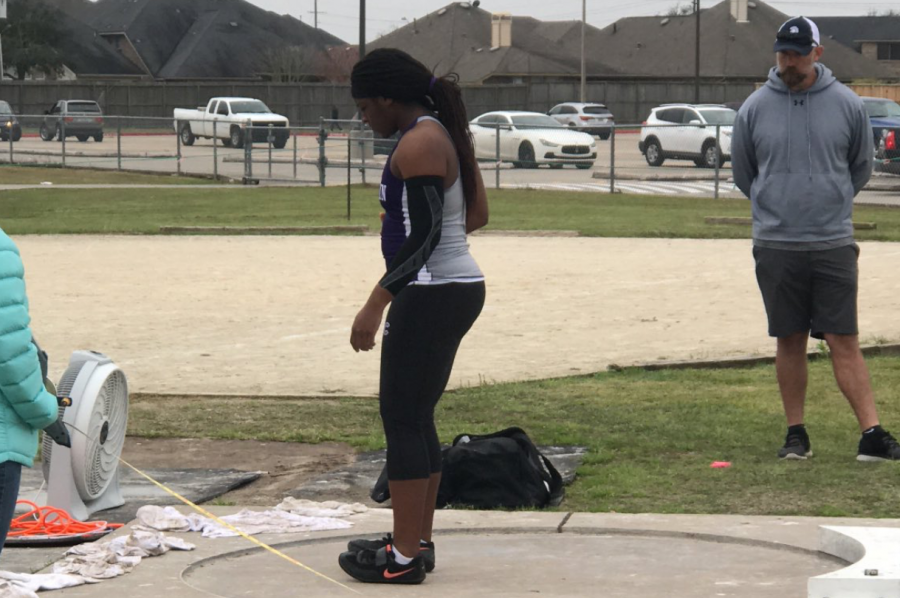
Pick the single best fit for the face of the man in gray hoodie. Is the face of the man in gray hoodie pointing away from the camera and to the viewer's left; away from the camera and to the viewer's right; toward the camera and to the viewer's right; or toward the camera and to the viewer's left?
toward the camera and to the viewer's left

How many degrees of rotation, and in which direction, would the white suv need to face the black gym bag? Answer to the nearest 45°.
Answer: approximately 45° to its right

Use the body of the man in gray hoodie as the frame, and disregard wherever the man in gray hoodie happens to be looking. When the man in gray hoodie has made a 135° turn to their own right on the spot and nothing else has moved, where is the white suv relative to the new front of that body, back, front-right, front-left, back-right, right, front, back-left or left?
front-right

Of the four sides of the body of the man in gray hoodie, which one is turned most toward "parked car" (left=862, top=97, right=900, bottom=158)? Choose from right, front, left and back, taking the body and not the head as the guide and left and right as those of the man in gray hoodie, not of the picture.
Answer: back

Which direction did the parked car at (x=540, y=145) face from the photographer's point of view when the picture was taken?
facing the viewer and to the right of the viewer

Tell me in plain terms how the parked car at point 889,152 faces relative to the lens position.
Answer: facing away from the viewer and to the right of the viewer

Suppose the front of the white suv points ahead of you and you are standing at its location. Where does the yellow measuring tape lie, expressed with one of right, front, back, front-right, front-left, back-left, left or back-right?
front-right

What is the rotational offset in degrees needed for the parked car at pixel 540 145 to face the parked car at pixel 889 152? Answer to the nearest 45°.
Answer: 0° — it already faces it

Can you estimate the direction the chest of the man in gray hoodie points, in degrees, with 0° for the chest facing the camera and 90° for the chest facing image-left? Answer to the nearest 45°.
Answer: approximately 0°

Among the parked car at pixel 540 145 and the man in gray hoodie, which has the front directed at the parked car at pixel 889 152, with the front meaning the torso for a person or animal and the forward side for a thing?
the parked car at pixel 540 145

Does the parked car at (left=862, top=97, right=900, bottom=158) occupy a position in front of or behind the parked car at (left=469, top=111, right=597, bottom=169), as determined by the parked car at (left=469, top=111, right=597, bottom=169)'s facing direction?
in front

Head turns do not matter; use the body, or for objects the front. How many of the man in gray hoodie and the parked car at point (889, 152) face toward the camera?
1

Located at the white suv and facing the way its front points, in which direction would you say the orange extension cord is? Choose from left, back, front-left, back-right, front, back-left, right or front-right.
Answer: front-right
